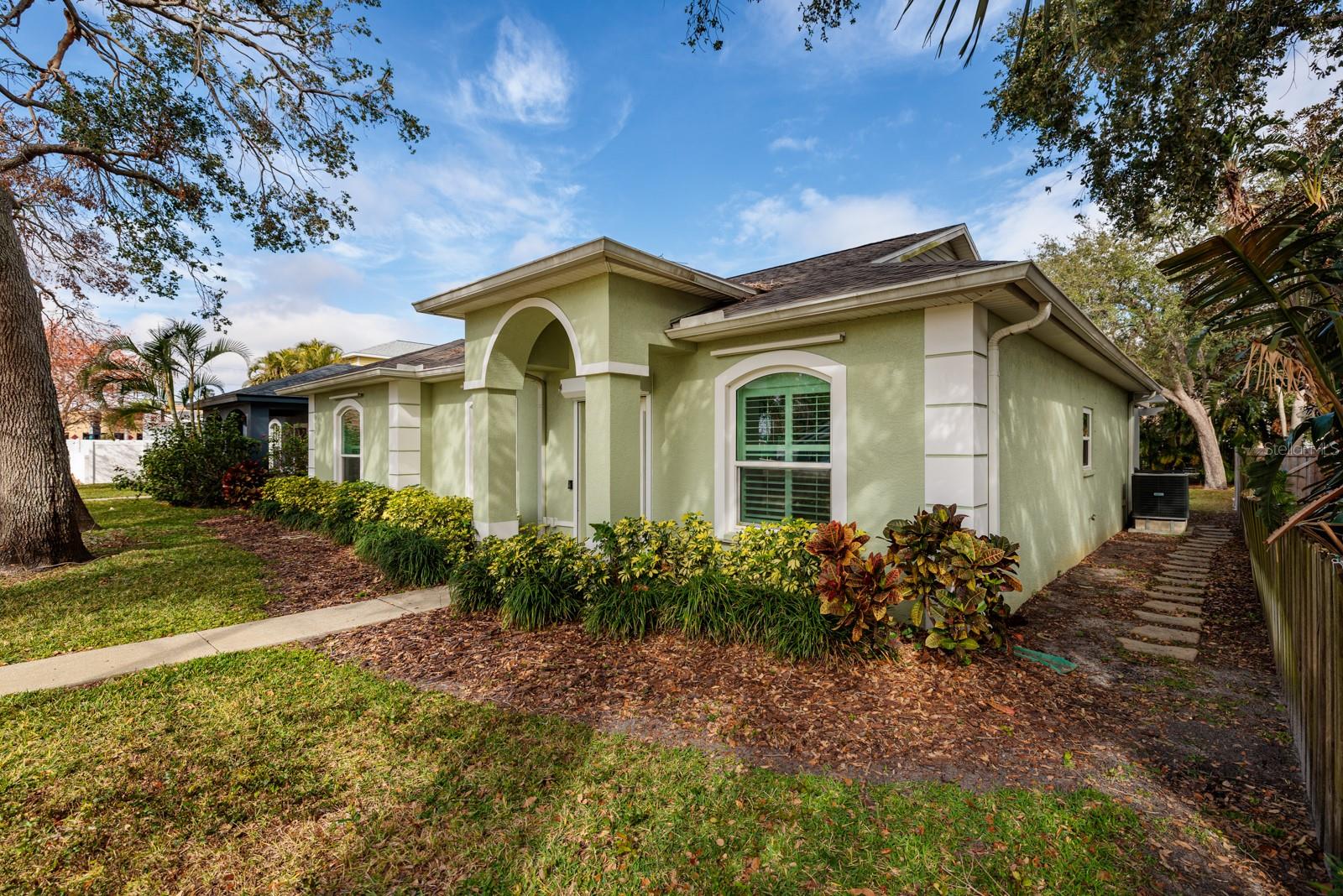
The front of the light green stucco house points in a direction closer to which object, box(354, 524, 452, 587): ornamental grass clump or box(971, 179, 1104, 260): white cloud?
the ornamental grass clump

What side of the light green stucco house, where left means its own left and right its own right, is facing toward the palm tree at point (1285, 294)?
left

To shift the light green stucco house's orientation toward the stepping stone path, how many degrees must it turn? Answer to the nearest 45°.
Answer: approximately 135° to its left

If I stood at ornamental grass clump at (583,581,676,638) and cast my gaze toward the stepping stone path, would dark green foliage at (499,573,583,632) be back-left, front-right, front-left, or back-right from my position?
back-left

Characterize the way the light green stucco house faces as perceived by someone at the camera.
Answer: facing the viewer and to the left of the viewer

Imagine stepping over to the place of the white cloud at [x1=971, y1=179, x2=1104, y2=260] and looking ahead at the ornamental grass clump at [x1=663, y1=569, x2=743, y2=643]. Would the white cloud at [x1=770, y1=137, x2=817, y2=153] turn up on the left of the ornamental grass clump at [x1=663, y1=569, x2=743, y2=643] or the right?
right

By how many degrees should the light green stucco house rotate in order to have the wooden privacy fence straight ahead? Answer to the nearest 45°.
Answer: approximately 90° to its left

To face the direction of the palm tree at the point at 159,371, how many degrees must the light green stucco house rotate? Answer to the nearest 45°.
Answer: approximately 90° to its right

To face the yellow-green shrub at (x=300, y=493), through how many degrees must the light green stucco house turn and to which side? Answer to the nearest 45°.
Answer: approximately 90° to its right
